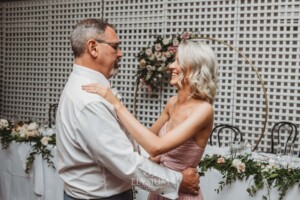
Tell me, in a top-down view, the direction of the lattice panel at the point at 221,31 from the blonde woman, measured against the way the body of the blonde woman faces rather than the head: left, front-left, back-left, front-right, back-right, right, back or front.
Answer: back-right

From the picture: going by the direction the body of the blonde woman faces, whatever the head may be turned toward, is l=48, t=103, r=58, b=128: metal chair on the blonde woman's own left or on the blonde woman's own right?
on the blonde woman's own right

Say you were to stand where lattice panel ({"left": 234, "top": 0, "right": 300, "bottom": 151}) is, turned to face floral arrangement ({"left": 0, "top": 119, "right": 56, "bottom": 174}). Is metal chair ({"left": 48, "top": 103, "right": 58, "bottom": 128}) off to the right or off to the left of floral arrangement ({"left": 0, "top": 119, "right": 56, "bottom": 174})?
right

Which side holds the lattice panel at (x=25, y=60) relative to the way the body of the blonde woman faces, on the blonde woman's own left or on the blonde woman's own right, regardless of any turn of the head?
on the blonde woman's own right

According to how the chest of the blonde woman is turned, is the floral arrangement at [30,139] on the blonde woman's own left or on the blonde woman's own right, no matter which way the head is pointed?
on the blonde woman's own right

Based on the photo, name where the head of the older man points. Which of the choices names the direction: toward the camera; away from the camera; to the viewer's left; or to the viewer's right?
to the viewer's right

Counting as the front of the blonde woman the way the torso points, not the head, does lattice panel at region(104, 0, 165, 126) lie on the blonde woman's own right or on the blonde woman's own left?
on the blonde woman's own right

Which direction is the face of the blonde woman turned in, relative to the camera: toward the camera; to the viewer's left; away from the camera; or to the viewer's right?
to the viewer's left

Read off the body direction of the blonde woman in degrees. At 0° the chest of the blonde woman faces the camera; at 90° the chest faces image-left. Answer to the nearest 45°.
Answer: approximately 45°

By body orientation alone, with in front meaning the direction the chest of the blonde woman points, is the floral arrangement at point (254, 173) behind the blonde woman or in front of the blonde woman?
behind

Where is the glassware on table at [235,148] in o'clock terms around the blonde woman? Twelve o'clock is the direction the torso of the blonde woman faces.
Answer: The glassware on table is roughly at 5 o'clock from the blonde woman.
